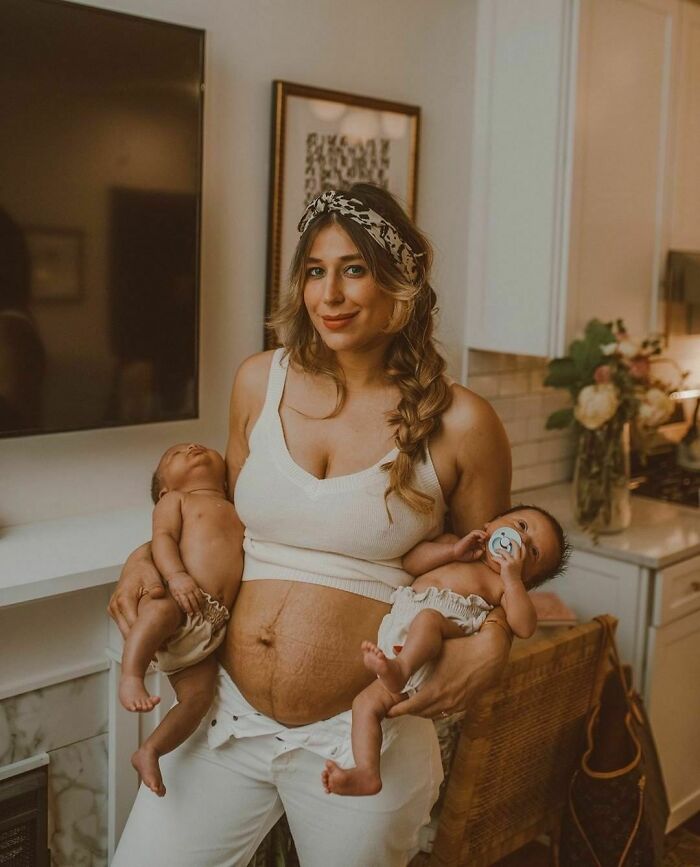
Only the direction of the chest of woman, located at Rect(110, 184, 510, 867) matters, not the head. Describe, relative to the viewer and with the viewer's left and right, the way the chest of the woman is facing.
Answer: facing the viewer and to the left of the viewer

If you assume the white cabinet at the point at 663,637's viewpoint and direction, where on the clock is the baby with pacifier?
The baby with pacifier is roughly at 2 o'clock from the white cabinet.

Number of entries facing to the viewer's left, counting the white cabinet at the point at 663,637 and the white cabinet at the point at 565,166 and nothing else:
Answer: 0

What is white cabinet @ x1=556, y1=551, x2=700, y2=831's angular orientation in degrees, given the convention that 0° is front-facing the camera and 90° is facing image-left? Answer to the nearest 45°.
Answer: approximately 315°

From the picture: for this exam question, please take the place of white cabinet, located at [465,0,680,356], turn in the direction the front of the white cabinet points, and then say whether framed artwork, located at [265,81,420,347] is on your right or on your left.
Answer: on your right

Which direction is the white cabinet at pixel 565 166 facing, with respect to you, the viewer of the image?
facing the viewer and to the right of the viewer

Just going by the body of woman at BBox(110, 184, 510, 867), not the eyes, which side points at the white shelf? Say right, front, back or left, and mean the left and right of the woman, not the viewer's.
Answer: right

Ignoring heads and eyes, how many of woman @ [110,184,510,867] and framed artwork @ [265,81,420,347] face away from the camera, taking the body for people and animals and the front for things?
0
